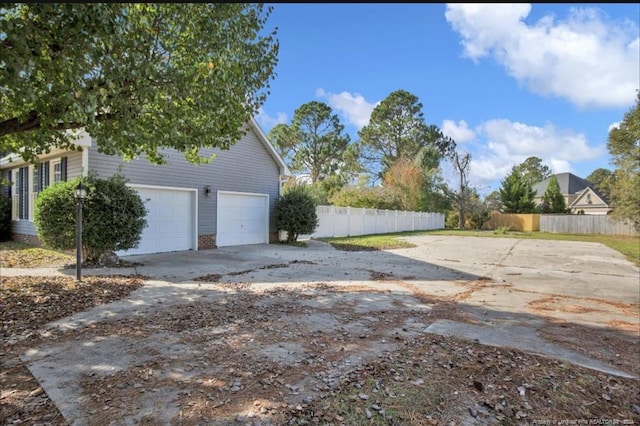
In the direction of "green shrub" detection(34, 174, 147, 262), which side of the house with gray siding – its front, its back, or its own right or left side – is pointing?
front

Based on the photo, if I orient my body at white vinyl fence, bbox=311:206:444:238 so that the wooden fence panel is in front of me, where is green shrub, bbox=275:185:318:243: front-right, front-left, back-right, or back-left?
back-right

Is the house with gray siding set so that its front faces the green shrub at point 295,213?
no

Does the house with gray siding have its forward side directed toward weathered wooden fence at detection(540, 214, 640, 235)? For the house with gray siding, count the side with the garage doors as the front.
no

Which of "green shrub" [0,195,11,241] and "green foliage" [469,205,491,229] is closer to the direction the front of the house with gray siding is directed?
the green shrub

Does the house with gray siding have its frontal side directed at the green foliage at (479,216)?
no

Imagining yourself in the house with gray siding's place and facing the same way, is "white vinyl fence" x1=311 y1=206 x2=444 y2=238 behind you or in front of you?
behind

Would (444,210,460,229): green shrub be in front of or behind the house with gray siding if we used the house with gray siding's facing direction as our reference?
behind

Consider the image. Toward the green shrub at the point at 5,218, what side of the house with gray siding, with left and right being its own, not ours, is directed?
right
